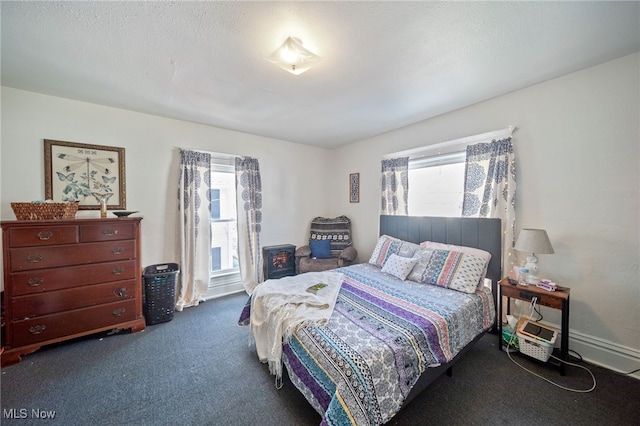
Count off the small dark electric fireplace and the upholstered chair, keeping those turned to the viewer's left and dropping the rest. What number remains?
0

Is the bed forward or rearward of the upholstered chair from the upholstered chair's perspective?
forward

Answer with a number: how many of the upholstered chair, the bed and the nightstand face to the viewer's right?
0

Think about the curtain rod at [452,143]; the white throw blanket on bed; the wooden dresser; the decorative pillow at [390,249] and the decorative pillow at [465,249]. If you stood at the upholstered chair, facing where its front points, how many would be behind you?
0

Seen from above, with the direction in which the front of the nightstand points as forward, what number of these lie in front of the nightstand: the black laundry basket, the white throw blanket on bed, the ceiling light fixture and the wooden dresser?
4

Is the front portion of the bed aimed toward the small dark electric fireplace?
no

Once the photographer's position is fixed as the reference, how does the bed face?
facing the viewer and to the left of the viewer

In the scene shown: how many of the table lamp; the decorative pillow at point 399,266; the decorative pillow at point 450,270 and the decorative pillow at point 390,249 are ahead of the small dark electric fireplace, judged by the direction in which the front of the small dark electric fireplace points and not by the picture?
4

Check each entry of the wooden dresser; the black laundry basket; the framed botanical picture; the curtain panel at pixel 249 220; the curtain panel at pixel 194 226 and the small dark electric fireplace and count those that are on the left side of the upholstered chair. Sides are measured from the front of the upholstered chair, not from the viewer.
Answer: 0

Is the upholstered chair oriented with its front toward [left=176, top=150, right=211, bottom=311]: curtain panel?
no

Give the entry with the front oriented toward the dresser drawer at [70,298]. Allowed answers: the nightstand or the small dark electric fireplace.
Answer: the nightstand

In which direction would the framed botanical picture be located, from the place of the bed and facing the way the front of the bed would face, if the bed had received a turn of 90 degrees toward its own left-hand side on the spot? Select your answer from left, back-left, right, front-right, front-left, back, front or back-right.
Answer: back-right

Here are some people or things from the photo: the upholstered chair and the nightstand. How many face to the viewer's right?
0

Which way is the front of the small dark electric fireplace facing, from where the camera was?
facing the viewer and to the right of the viewer

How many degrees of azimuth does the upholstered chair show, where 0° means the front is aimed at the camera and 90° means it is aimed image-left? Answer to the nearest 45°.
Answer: approximately 0°

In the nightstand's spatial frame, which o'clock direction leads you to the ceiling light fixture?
The ceiling light fixture is roughly at 12 o'clock from the nightstand.

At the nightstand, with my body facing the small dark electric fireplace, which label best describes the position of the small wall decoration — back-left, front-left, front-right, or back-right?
front-right
